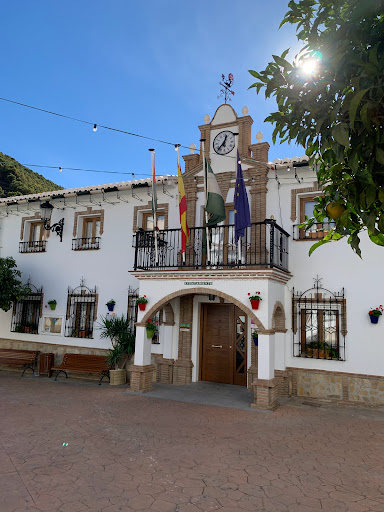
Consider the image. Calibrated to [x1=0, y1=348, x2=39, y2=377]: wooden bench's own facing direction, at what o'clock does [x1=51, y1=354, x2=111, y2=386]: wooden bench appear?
[x1=51, y1=354, x2=111, y2=386]: wooden bench is roughly at 9 o'clock from [x1=0, y1=348, x2=39, y2=377]: wooden bench.

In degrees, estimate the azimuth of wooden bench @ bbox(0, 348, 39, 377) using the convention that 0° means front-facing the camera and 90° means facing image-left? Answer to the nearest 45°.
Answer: approximately 45°

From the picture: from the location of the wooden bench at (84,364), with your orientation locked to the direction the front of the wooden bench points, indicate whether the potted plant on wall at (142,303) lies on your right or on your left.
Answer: on your left

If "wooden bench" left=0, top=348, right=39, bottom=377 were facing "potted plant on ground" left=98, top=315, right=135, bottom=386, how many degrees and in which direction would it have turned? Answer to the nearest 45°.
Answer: approximately 90° to its left

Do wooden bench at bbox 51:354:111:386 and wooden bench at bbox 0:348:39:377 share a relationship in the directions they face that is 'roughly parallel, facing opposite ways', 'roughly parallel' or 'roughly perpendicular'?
roughly parallel

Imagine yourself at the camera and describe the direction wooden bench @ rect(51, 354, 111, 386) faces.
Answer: facing the viewer and to the left of the viewer

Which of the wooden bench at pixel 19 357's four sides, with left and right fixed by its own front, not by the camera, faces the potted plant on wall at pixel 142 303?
left

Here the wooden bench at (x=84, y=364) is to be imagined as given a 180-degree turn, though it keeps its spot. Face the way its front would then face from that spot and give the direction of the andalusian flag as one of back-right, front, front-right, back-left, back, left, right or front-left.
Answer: right

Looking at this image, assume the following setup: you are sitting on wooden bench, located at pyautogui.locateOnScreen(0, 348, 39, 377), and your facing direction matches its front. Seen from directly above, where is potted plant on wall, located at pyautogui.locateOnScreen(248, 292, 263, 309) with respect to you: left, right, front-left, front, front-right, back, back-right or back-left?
left

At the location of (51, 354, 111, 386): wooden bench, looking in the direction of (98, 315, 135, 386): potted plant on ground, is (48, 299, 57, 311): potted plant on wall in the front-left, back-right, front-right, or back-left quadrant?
back-left

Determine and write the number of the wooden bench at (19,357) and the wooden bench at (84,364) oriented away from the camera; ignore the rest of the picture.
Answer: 0

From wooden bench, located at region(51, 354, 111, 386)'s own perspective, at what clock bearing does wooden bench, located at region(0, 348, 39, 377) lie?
wooden bench, located at region(0, 348, 39, 377) is roughly at 3 o'clock from wooden bench, located at region(51, 354, 111, 386).

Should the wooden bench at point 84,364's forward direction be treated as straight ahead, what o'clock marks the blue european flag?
The blue european flag is roughly at 9 o'clock from the wooden bench.

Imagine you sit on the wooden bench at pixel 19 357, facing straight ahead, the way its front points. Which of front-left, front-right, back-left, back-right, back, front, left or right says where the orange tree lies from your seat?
front-left
